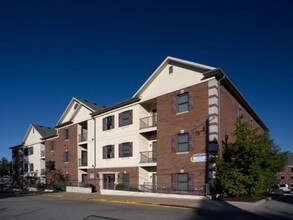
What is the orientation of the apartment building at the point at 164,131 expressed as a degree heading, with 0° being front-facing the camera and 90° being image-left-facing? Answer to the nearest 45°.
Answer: approximately 45°

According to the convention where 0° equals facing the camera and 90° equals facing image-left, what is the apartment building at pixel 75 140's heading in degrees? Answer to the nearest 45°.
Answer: approximately 45°
